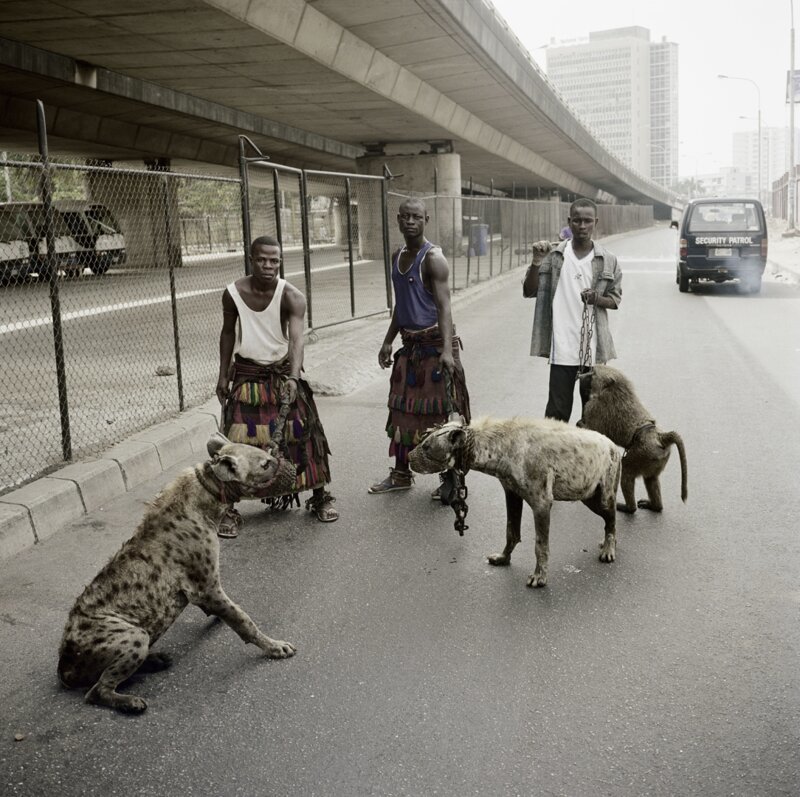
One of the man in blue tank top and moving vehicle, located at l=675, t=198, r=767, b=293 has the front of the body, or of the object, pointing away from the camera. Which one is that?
the moving vehicle

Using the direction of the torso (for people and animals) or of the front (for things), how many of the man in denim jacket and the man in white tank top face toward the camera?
2

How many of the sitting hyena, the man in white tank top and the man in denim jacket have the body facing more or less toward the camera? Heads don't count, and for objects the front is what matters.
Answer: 2

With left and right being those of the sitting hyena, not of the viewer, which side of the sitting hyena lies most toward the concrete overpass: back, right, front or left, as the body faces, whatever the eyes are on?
left

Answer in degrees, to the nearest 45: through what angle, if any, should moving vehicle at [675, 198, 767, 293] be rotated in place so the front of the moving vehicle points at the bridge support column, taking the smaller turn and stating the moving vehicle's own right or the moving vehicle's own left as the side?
approximately 45° to the moving vehicle's own left

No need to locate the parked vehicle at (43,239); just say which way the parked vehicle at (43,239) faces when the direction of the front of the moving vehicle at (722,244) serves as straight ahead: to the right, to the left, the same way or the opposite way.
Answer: to the right

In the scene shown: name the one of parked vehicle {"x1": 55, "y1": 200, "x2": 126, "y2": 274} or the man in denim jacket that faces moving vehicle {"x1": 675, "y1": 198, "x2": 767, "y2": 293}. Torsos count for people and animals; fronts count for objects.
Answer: parked vehicle {"x1": 55, "y1": 200, "x2": 126, "y2": 274}

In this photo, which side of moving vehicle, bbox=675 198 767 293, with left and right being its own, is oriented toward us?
back

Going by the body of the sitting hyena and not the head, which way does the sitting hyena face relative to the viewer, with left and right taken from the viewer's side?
facing to the right of the viewer

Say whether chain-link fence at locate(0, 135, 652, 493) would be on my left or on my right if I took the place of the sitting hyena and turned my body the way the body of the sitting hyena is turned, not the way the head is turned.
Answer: on my left

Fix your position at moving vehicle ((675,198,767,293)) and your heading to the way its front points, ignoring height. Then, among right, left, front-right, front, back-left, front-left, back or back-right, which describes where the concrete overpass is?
left

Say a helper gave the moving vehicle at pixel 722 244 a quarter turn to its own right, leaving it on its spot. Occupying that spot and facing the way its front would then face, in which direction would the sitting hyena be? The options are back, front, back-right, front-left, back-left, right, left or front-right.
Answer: right

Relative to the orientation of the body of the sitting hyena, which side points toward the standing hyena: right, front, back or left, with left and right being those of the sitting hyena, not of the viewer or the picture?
front
